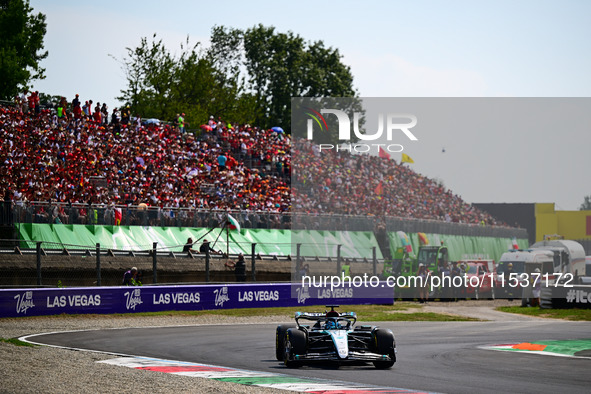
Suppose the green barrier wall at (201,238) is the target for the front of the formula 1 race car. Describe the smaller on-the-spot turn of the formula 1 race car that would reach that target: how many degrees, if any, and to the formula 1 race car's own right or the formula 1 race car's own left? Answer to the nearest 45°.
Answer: approximately 180°

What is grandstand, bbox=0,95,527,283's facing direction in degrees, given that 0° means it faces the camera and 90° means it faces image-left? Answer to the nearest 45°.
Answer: approximately 315°

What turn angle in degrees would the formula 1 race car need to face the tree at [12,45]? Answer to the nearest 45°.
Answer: approximately 135° to its right

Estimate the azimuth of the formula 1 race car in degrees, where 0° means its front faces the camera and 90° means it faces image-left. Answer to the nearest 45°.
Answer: approximately 0°

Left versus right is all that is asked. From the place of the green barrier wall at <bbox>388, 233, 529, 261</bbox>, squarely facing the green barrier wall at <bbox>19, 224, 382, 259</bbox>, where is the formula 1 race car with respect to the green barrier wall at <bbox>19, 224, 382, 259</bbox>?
left

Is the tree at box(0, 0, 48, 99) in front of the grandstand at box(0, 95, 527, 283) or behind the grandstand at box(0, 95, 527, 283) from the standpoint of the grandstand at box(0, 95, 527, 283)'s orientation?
behind
